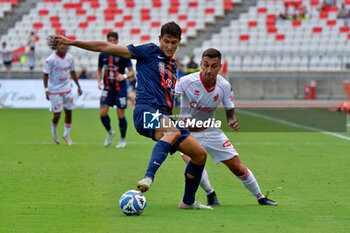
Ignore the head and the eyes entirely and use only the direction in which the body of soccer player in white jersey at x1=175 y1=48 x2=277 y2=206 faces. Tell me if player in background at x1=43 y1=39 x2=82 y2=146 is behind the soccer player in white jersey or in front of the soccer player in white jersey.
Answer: behind

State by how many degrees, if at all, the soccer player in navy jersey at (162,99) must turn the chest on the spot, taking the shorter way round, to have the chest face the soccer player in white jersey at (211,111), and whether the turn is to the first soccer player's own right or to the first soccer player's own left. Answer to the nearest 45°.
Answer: approximately 90° to the first soccer player's own left

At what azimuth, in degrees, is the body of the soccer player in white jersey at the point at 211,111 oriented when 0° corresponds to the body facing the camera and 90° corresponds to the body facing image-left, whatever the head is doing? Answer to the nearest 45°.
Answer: approximately 0°

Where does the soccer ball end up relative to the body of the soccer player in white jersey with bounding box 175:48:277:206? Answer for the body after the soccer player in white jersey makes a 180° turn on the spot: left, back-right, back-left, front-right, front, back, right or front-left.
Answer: back-left

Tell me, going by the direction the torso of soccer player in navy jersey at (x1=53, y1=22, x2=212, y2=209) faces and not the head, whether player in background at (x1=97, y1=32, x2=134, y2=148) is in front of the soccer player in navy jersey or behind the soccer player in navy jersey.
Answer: behind

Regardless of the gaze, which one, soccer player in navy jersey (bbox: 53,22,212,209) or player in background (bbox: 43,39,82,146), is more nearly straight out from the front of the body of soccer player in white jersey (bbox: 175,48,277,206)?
the soccer player in navy jersey
